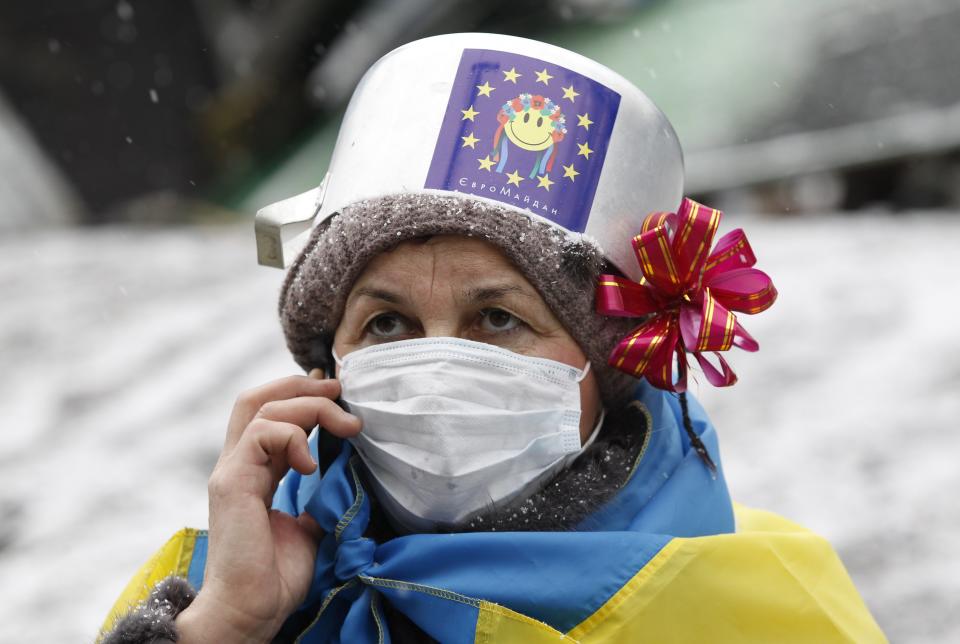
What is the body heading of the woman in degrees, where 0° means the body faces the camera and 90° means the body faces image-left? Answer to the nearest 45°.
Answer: approximately 45°
